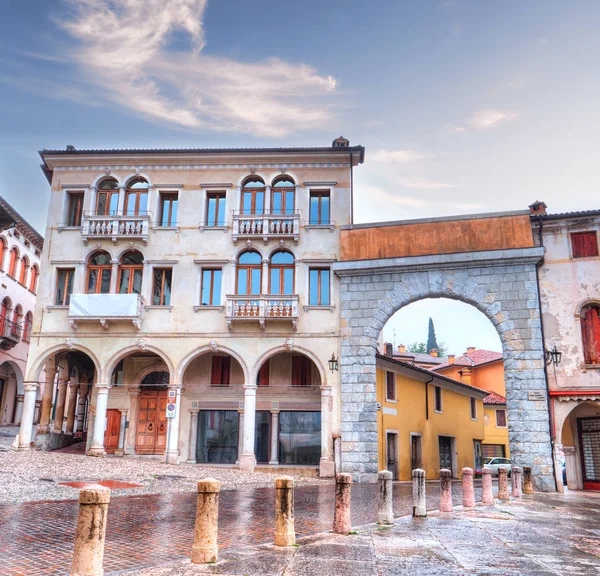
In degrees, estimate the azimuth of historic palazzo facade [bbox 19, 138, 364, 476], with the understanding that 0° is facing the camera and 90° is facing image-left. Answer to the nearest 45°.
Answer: approximately 0°

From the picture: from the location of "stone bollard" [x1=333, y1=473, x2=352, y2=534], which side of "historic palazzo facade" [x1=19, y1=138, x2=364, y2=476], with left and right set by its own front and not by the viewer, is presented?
front

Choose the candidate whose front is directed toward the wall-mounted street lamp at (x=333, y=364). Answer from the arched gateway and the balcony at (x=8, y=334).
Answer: the balcony

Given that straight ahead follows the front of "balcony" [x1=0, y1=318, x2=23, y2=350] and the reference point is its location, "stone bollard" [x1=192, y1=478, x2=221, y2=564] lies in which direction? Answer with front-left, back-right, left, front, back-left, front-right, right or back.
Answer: front-right

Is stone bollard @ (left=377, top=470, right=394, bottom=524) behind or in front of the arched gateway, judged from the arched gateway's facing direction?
in front

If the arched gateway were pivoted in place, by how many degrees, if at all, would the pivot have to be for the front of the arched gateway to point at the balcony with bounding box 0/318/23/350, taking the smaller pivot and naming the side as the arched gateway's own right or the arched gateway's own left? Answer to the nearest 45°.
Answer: approximately 90° to the arched gateway's own right

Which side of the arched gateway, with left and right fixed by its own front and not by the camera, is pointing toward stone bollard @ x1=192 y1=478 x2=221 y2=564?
front

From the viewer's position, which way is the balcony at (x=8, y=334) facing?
facing the viewer and to the right of the viewer

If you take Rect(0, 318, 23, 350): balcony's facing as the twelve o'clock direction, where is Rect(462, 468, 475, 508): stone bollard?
The stone bollard is roughly at 1 o'clock from the balcony.

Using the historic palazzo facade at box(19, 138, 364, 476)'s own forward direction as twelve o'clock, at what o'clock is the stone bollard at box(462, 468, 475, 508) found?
The stone bollard is roughly at 11 o'clock from the historic palazzo facade.

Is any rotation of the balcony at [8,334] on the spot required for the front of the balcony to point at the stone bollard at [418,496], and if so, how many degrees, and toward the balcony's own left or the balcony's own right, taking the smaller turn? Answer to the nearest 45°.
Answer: approximately 45° to the balcony's own right

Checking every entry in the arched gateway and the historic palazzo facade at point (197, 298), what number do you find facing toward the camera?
2

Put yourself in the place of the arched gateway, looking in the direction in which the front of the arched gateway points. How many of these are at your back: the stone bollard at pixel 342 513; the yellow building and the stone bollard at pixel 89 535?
1

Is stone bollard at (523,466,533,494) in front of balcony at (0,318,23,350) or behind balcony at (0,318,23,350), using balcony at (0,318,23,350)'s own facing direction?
in front

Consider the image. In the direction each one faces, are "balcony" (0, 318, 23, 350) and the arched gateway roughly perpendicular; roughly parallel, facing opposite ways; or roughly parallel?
roughly perpendicular
